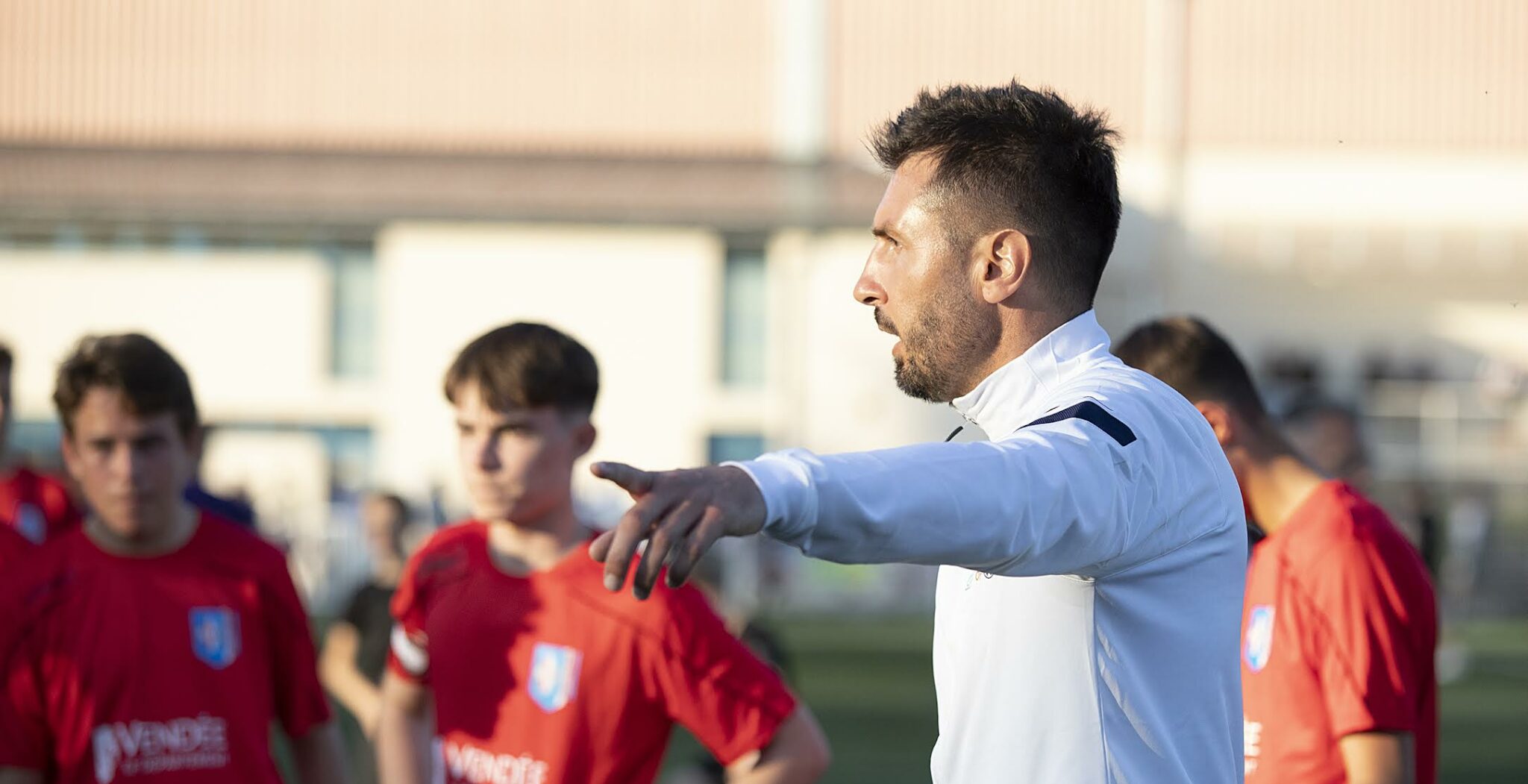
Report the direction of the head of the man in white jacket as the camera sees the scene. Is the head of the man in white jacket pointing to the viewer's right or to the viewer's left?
to the viewer's left

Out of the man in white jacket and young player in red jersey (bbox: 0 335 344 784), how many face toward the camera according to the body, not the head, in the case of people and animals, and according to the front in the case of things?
1

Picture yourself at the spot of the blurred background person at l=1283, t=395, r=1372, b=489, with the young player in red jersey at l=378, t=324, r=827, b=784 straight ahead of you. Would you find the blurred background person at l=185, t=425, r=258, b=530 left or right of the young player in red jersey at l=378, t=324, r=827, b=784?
right

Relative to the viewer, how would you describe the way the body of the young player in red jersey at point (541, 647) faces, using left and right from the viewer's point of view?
facing the viewer and to the left of the viewer

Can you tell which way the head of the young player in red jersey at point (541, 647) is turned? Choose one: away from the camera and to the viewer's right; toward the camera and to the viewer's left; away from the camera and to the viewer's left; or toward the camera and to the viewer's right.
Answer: toward the camera and to the viewer's left

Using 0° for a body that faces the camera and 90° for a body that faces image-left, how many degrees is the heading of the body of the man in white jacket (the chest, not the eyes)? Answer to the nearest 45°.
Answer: approximately 90°

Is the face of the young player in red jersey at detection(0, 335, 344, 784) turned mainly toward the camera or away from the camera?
toward the camera

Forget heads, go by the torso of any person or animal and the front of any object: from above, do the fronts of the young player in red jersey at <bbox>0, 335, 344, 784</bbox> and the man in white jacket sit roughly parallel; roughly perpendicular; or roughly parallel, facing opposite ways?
roughly perpendicular

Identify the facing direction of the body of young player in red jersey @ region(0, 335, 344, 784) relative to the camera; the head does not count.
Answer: toward the camera

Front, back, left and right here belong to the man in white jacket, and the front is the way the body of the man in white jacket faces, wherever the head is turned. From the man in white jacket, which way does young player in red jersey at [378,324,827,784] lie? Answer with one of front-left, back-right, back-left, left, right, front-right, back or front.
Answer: front-right

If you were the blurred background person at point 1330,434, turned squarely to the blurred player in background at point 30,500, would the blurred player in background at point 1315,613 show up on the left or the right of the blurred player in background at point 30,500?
left

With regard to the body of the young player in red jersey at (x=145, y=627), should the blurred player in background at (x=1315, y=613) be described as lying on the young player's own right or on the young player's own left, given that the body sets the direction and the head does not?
on the young player's own left

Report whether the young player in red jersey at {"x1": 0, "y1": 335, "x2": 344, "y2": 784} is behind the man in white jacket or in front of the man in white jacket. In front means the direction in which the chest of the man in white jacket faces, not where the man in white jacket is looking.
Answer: in front

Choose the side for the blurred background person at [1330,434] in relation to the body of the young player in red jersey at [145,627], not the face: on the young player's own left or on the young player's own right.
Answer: on the young player's own left
